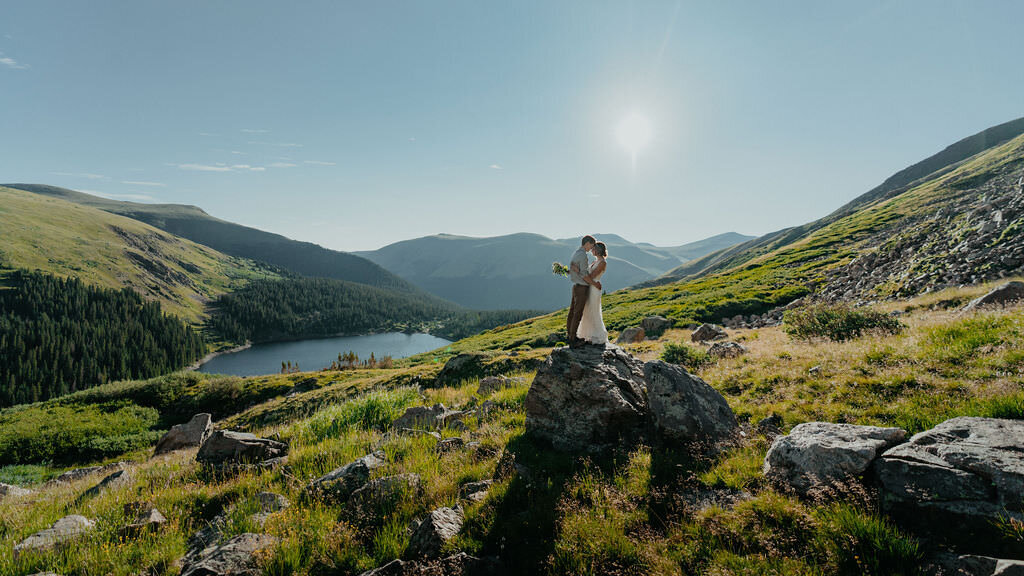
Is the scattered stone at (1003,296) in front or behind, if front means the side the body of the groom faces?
in front

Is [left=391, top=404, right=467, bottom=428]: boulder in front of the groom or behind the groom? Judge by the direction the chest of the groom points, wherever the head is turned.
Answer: behind

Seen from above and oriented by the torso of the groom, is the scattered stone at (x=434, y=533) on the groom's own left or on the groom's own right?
on the groom's own right

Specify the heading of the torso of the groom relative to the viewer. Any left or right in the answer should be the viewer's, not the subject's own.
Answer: facing to the right of the viewer

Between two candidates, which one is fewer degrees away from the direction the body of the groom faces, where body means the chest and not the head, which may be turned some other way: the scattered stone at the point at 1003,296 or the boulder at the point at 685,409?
the scattered stone
